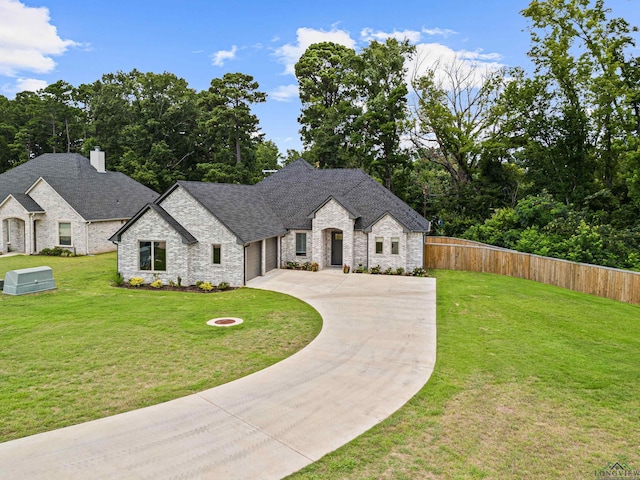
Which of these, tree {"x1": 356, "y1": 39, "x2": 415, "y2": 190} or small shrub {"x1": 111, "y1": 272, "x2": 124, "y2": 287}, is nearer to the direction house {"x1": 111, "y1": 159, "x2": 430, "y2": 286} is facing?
the small shrub

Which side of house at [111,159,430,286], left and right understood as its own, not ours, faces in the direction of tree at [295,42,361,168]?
back

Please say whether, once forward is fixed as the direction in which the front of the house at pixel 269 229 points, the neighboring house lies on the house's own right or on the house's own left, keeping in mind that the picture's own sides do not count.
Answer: on the house's own right

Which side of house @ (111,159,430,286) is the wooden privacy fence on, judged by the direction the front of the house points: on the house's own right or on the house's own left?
on the house's own left

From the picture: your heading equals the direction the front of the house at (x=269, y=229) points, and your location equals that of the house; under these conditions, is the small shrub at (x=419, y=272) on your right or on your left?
on your left

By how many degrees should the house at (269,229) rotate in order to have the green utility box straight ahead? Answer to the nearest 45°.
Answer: approximately 45° to its right

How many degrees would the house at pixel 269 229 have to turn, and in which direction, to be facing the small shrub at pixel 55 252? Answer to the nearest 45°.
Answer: approximately 135° to its right

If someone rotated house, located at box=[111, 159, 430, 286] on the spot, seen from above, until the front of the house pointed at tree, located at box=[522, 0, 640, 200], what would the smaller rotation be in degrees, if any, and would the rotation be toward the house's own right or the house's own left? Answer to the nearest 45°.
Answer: approximately 90° to the house's own left

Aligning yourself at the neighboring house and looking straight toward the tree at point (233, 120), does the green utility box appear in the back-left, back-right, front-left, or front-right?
back-right

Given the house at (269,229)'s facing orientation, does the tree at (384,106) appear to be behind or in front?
behind

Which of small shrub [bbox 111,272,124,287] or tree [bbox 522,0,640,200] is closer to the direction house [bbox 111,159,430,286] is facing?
the small shrub

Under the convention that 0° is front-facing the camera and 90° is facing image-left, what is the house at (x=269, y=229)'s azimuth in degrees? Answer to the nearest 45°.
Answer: approximately 0°
